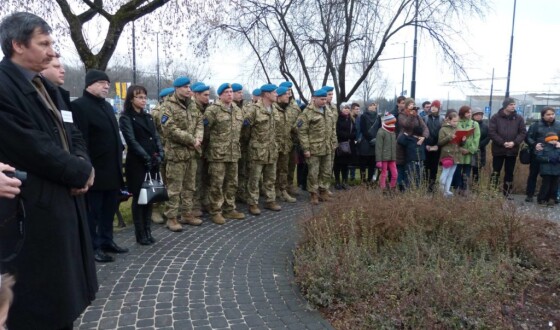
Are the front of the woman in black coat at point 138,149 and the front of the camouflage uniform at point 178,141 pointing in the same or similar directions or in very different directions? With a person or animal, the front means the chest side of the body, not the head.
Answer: same or similar directions

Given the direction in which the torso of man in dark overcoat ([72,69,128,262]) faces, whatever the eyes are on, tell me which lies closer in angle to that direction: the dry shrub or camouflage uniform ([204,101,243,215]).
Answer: the dry shrub

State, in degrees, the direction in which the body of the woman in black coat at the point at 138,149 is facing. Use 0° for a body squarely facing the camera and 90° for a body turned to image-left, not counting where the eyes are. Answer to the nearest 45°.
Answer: approximately 315°

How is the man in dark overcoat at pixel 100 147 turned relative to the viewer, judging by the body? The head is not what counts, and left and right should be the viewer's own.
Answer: facing the viewer and to the right of the viewer

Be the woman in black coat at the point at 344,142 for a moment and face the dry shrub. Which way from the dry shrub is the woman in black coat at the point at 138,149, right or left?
right

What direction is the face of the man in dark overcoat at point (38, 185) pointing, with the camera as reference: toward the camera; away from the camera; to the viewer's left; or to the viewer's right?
to the viewer's right

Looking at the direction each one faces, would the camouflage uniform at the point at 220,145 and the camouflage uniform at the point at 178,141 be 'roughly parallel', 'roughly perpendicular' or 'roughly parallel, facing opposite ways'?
roughly parallel

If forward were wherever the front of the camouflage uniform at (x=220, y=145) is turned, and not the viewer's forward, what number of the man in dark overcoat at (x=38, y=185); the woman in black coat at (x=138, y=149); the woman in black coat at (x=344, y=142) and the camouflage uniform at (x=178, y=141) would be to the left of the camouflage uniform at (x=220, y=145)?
1

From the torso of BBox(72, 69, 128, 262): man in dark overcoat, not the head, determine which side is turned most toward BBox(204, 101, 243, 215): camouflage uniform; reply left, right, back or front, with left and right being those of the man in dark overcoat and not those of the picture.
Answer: left

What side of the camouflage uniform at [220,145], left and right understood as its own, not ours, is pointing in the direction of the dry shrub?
front

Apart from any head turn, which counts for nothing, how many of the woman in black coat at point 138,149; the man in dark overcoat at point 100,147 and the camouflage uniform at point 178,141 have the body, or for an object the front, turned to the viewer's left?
0

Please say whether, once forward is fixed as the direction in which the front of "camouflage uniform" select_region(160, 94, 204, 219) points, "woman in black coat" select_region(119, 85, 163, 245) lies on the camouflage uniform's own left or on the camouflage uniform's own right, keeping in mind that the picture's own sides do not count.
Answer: on the camouflage uniform's own right

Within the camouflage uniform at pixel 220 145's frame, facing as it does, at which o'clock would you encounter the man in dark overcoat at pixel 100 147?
The man in dark overcoat is roughly at 3 o'clock from the camouflage uniform.

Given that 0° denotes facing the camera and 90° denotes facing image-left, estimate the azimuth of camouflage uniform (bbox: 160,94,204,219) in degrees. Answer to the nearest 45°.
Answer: approximately 315°

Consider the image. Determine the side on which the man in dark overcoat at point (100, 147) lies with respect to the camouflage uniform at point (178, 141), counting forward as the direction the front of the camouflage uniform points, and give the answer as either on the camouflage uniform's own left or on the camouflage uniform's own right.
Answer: on the camouflage uniform's own right

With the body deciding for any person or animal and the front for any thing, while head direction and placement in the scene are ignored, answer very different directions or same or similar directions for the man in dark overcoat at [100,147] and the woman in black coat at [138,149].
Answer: same or similar directions

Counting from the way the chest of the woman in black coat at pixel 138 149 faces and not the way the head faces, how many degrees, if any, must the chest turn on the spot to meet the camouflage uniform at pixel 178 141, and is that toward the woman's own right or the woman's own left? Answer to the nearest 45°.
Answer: approximately 90° to the woman's own left

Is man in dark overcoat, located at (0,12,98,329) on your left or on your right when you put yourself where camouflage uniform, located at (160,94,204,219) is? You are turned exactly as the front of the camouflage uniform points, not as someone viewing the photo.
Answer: on your right

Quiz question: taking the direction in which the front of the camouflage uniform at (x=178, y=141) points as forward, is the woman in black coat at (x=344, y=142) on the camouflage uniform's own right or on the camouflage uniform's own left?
on the camouflage uniform's own left

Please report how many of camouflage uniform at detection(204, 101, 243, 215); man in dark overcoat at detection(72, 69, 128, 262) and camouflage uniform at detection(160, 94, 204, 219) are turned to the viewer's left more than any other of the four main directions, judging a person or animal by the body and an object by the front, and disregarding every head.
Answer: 0
